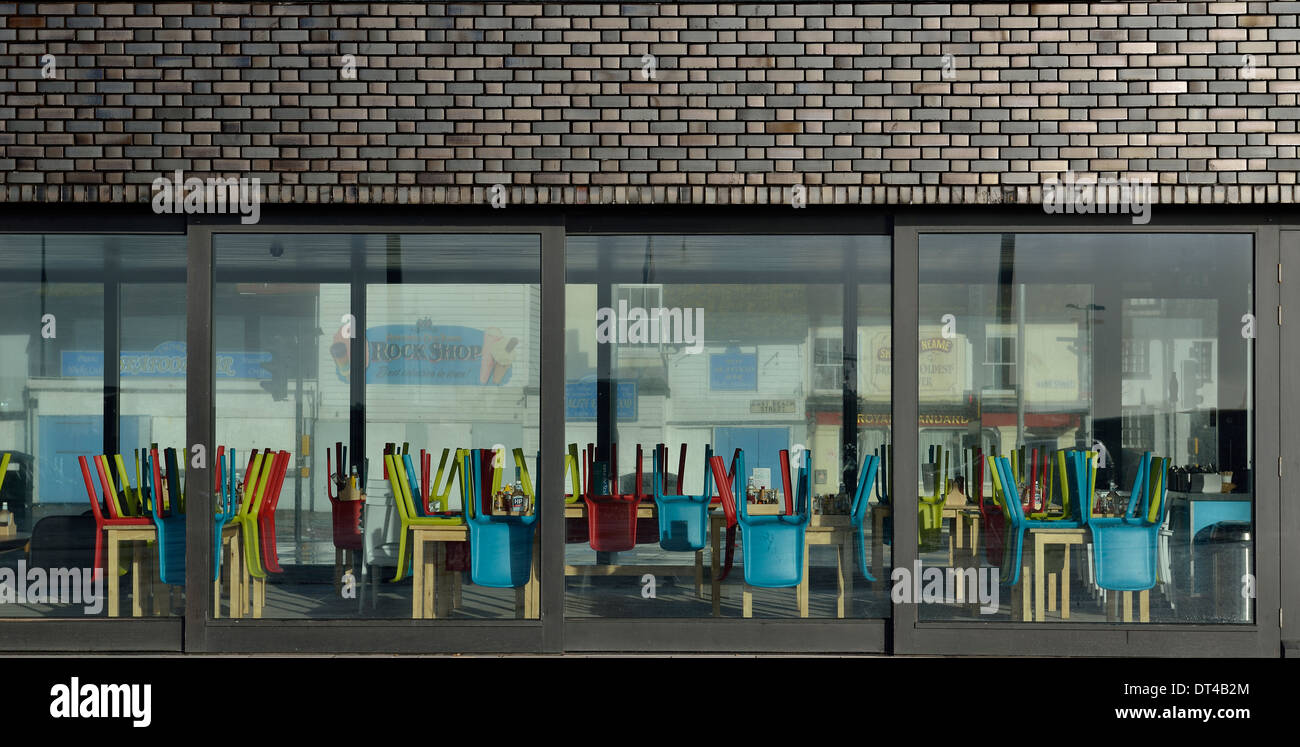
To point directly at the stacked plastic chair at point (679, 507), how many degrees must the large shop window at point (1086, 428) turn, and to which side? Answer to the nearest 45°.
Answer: approximately 90° to its right

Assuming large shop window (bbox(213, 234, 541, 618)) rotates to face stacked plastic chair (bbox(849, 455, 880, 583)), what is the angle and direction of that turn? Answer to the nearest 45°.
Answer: approximately 90° to its left

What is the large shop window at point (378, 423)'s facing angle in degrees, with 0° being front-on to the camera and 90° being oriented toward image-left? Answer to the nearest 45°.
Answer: approximately 0°

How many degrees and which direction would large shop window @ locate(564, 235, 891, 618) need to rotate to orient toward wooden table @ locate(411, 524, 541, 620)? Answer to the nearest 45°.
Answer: approximately 90° to its right

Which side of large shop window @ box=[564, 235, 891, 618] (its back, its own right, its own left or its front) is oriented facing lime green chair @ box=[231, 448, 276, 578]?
right

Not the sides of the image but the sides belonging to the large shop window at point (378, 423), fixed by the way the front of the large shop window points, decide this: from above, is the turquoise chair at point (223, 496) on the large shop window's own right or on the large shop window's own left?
on the large shop window's own right

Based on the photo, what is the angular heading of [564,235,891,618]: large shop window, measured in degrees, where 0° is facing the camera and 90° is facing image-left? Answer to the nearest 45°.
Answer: approximately 0°

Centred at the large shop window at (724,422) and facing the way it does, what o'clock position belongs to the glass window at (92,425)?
The glass window is roughly at 3 o'clock from the large shop window.

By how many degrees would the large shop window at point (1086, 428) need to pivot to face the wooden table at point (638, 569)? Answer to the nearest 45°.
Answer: approximately 90° to its right

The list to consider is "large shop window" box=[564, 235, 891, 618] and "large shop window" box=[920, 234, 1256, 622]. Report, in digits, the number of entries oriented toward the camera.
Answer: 2

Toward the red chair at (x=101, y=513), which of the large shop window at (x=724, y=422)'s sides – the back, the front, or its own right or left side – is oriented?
right
